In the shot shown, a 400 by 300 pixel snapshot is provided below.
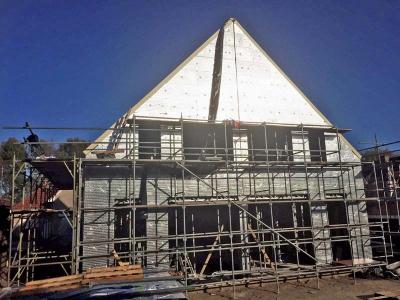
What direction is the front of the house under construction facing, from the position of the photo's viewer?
facing the viewer

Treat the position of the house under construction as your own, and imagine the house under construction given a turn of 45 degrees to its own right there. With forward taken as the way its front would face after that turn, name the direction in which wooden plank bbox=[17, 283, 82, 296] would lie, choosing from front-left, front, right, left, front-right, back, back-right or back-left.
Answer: front

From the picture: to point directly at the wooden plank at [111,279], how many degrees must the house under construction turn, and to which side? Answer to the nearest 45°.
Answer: approximately 45° to its right

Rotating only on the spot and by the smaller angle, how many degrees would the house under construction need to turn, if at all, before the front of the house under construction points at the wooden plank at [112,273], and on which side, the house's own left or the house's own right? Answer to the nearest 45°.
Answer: approximately 45° to the house's own right

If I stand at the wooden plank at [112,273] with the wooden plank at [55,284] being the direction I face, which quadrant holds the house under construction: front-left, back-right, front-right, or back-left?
back-right
